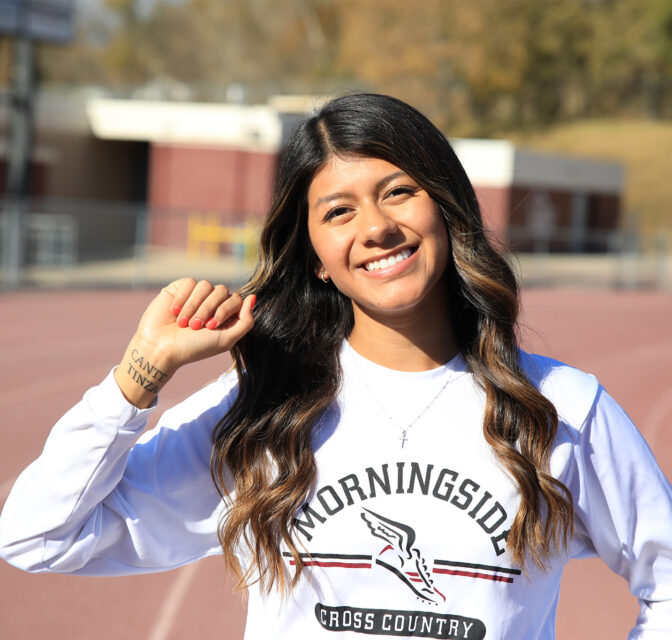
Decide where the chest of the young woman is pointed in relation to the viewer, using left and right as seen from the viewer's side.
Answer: facing the viewer

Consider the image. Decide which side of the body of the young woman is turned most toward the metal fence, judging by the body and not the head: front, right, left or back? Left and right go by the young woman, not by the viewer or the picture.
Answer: back
